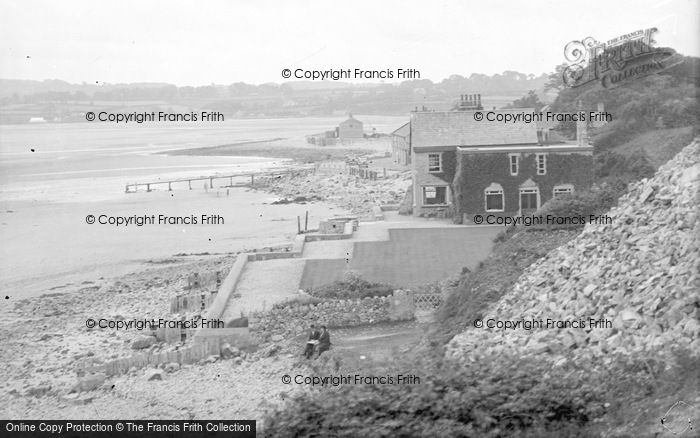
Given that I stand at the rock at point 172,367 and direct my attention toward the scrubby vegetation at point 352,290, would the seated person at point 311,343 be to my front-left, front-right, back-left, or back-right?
front-right

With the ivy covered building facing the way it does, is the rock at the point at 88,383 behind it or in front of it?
in front

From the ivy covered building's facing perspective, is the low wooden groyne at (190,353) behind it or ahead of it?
ahead

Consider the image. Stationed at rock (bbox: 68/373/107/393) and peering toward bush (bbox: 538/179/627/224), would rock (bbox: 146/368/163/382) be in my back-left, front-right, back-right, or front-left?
front-right

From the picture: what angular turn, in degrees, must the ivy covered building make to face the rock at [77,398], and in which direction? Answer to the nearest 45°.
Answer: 0° — it already faces it

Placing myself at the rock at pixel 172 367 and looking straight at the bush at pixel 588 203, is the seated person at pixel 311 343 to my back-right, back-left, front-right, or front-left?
front-right

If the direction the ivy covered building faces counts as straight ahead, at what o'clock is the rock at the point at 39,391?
The rock is roughly at 1 o'clock from the ivy covered building.

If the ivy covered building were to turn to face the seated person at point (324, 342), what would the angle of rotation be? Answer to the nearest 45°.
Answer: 0° — it already faces them

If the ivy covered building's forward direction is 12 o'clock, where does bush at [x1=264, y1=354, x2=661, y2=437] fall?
The bush is roughly at 12 o'clock from the ivy covered building.

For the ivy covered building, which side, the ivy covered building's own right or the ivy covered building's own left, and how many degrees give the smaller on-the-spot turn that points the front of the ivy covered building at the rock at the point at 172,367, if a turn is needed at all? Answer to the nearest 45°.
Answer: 0° — it already faces it

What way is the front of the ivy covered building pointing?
toward the camera

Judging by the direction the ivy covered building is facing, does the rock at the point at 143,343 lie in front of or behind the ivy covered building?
in front

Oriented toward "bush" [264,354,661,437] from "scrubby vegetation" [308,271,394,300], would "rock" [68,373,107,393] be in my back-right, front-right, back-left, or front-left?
front-right

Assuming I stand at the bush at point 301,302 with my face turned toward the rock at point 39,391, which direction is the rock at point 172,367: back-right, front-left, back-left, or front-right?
front-left
